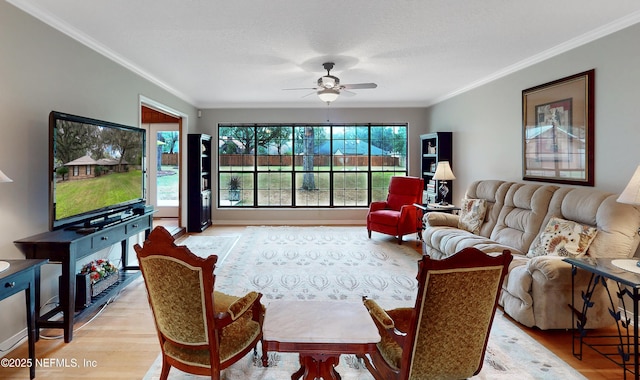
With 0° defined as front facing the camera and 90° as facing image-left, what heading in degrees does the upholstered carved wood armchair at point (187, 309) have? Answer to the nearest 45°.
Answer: approximately 225°

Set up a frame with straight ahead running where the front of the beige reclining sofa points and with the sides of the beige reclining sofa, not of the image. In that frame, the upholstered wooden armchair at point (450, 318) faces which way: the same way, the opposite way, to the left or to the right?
to the right

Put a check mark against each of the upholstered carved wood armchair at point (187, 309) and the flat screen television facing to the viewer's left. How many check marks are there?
0

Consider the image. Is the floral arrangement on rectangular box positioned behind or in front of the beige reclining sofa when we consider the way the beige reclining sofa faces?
in front

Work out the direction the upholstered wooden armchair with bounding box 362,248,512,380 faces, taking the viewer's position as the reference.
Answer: facing away from the viewer and to the left of the viewer

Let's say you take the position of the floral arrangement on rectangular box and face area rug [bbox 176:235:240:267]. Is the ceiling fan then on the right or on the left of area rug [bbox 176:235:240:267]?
right

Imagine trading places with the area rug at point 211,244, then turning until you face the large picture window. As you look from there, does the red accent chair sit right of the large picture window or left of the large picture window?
right

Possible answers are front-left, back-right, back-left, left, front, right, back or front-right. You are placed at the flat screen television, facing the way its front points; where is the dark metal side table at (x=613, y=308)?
front

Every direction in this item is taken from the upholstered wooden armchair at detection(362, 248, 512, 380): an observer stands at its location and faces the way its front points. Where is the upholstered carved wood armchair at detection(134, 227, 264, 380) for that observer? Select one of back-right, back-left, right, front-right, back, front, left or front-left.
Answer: front-left

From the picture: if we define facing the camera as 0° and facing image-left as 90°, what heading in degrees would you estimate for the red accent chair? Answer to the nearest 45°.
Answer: approximately 45°

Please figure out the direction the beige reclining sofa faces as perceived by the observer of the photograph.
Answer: facing the viewer and to the left of the viewer

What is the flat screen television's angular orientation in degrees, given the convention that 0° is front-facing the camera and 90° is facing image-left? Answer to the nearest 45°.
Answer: approximately 315°

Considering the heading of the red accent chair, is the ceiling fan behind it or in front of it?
in front

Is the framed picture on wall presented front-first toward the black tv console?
yes
